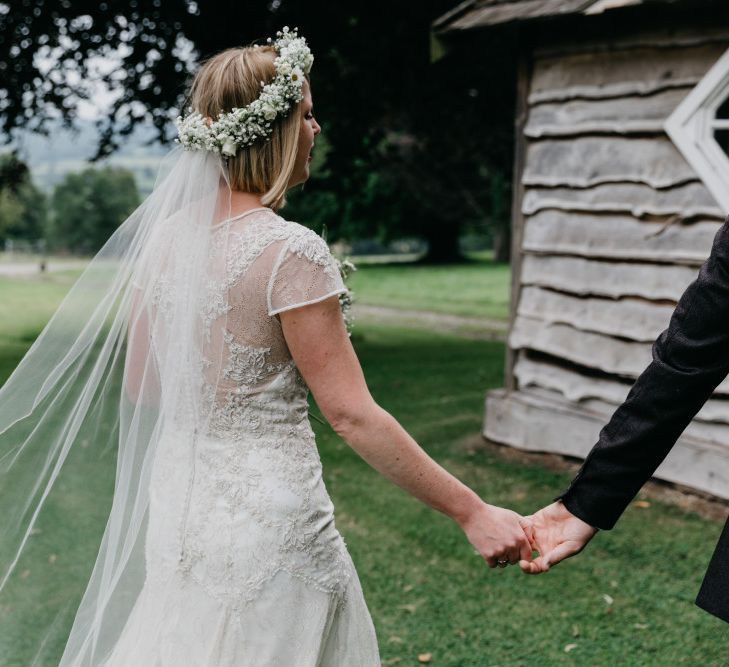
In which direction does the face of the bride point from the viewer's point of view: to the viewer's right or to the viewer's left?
to the viewer's right

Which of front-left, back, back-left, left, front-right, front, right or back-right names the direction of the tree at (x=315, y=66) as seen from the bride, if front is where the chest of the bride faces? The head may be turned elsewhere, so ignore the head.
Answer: front-left

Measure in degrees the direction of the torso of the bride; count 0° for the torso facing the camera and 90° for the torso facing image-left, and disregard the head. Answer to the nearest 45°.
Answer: approximately 225°
